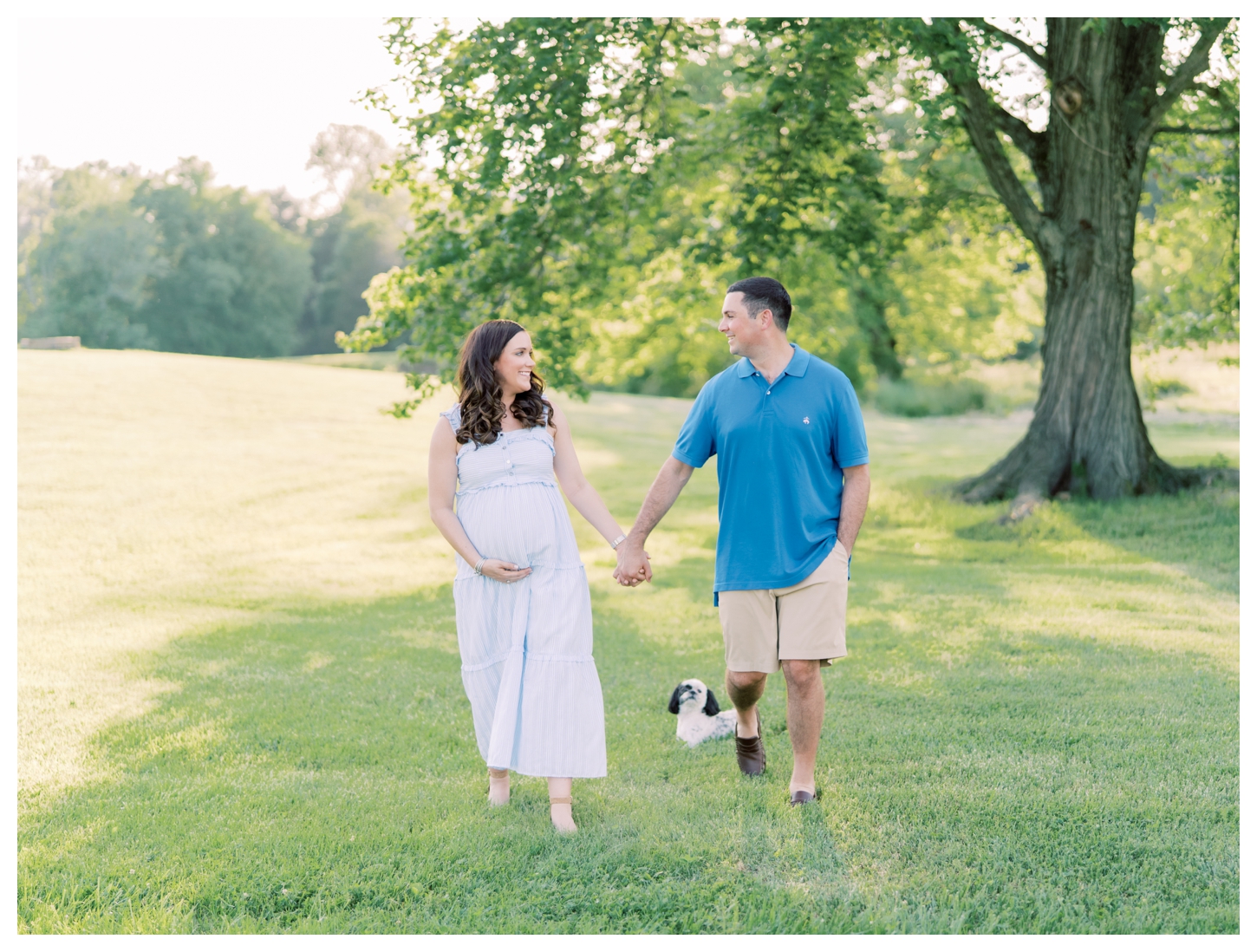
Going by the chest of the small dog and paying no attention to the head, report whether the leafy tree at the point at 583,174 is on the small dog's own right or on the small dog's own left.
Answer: on the small dog's own right

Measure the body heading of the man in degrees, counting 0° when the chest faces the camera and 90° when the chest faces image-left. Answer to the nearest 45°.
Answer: approximately 0°

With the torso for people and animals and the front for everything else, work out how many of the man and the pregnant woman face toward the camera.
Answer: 2

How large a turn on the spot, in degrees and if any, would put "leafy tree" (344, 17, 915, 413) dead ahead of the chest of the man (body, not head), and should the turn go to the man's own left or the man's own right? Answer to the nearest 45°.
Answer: approximately 180°

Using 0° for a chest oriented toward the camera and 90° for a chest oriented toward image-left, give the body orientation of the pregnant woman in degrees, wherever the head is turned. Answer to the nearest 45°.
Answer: approximately 0°
